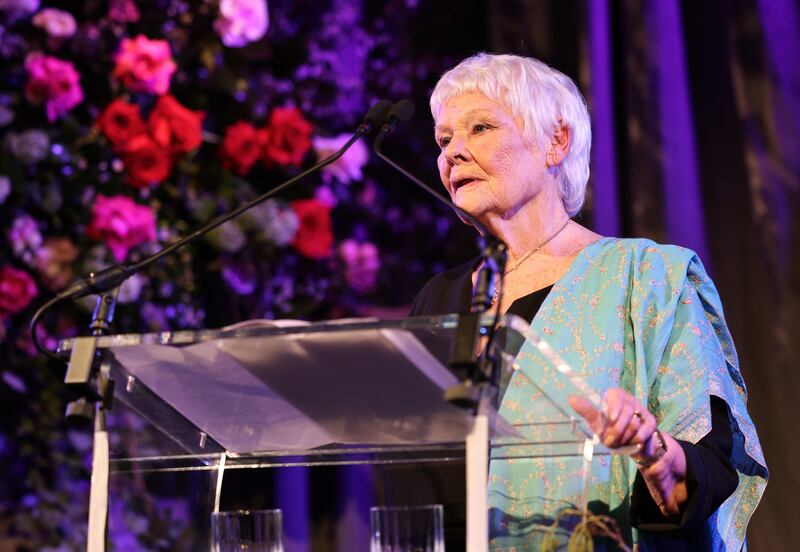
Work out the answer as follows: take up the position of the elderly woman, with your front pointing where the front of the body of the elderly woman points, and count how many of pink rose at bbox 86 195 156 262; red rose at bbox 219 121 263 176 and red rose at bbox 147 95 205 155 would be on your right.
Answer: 3

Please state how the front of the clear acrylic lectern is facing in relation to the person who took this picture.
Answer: facing the viewer and to the left of the viewer

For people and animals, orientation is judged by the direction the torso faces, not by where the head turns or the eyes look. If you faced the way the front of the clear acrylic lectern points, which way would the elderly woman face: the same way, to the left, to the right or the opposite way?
the same way

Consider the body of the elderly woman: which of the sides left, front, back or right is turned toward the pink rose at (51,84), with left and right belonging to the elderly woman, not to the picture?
right

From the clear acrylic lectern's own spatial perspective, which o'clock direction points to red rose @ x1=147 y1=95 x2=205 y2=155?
The red rose is roughly at 4 o'clock from the clear acrylic lectern.
